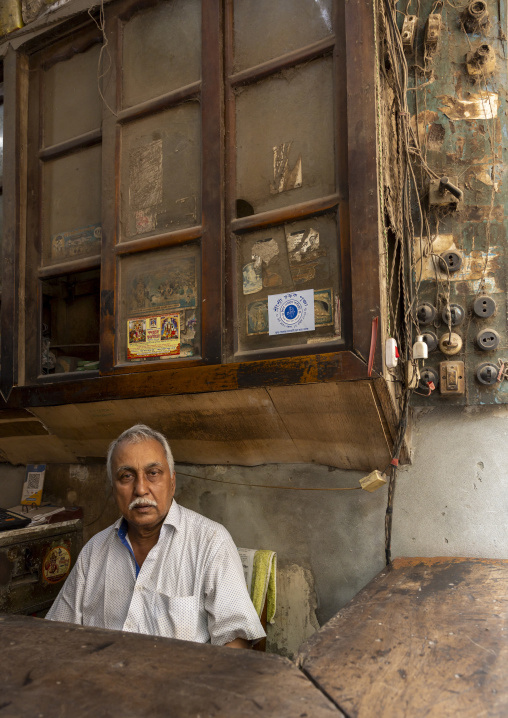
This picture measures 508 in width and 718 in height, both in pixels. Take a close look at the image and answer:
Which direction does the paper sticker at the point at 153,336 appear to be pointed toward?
toward the camera

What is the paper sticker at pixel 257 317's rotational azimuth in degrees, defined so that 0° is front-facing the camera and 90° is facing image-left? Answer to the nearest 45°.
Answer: approximately 0°

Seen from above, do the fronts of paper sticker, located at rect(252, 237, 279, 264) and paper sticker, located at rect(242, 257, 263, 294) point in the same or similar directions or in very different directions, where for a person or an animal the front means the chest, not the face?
same or similar directions

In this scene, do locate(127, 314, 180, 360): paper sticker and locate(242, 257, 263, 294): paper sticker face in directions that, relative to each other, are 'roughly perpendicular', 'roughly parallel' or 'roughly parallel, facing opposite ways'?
roughly parallel

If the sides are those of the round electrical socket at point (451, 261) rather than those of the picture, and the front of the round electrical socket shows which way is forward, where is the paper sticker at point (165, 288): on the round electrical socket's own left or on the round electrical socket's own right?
on the round electrical socket's own right

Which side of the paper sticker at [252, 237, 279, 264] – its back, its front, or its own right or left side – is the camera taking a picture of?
front

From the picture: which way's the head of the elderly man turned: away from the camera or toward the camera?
toward the camera

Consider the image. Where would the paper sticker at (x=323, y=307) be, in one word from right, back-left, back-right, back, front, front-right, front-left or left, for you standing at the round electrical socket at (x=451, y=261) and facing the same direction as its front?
front-right

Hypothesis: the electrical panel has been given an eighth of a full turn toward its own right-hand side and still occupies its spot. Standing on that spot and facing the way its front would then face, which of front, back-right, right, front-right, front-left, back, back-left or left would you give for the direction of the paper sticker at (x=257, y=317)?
front

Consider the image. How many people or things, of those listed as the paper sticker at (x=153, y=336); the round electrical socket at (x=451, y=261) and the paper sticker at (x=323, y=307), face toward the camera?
3

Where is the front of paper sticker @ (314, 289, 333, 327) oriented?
toward the camera
